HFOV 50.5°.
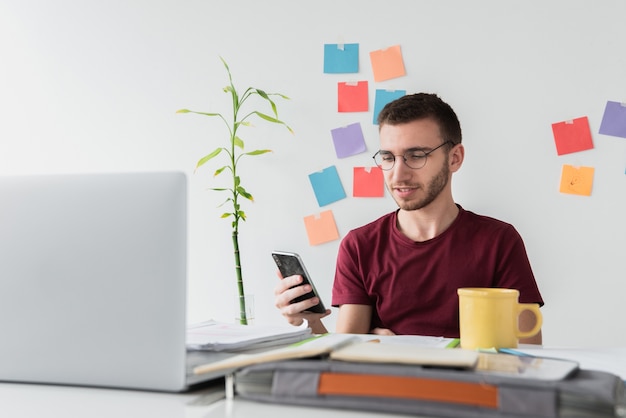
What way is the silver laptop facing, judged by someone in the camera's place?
facing away from the viewer and to the right of the viewer

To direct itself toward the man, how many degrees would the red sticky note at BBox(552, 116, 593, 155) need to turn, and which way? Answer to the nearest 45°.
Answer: approximately 45° to its right

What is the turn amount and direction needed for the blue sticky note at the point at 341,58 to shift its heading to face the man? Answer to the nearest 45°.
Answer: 0° — it already faces them

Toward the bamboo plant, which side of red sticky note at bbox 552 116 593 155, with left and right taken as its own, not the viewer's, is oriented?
right

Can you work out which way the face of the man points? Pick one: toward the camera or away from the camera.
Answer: toward the camera

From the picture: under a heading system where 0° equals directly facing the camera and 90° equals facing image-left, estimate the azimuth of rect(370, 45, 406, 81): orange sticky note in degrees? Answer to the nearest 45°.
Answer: approximately 0°

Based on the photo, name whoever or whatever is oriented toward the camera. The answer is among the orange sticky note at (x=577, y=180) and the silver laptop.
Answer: the orange sticky note

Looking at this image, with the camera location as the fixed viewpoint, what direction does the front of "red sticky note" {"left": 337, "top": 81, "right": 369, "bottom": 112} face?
facing the viewer

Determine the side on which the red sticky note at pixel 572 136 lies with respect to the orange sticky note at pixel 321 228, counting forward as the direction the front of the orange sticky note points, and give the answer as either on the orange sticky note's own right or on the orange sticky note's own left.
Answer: on the orange sticky note's own left

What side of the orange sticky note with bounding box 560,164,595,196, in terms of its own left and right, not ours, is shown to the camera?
front

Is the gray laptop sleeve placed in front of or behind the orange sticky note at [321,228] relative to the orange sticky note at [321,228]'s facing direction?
in front
